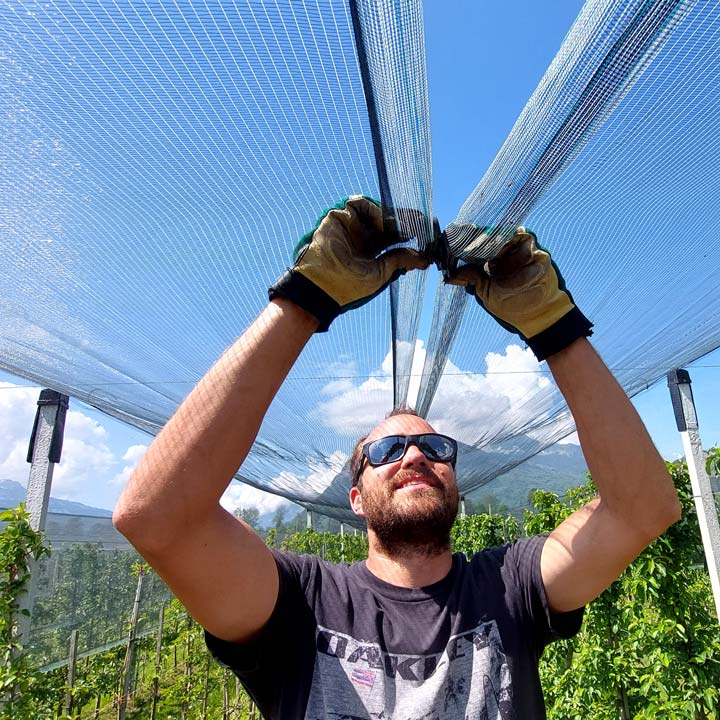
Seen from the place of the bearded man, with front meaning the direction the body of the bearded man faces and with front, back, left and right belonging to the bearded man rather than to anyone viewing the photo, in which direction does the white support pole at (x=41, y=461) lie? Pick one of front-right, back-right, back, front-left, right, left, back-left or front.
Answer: back-right

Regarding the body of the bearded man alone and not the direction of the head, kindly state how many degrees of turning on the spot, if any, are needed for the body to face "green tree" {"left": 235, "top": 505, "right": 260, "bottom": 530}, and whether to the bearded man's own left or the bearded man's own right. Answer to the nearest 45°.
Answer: approximately 180°

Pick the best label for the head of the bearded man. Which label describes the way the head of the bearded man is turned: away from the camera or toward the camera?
toward the camera

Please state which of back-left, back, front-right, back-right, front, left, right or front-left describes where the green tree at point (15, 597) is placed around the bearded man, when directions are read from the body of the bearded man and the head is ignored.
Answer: back-right

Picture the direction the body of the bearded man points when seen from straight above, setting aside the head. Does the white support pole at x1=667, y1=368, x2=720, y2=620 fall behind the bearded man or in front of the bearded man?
behind

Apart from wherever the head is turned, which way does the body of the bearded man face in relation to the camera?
toward the camera
